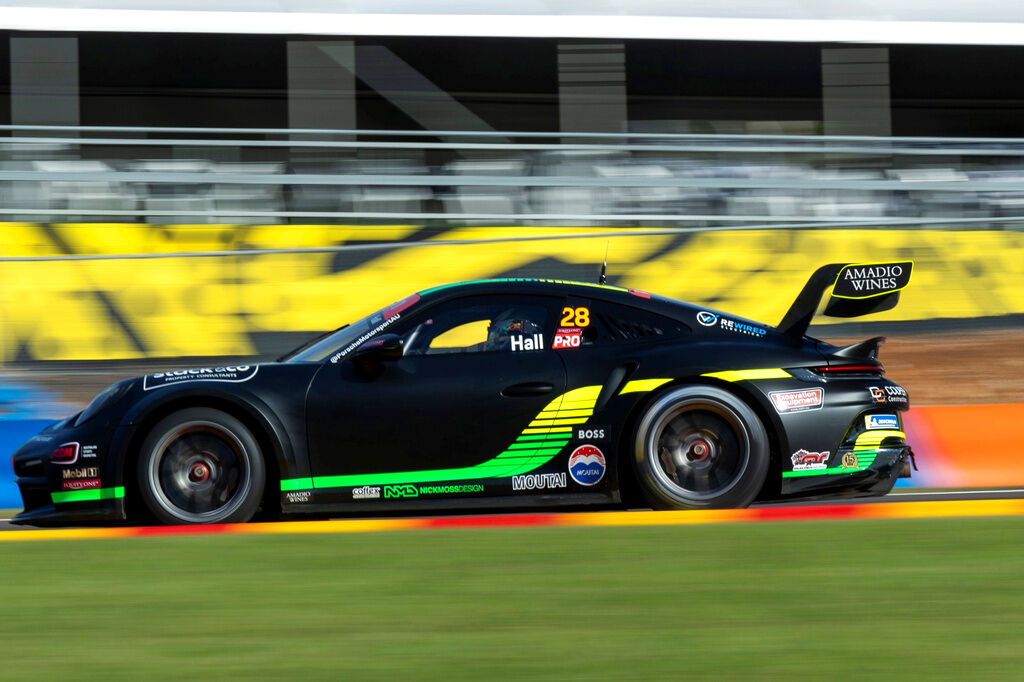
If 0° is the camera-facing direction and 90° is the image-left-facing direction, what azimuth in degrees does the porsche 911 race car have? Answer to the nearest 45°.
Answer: approximately 90°

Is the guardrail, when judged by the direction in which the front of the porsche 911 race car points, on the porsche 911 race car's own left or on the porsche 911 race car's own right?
on the porsche 911 race car's own right

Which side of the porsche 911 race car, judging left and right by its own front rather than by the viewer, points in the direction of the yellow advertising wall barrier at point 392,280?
right
